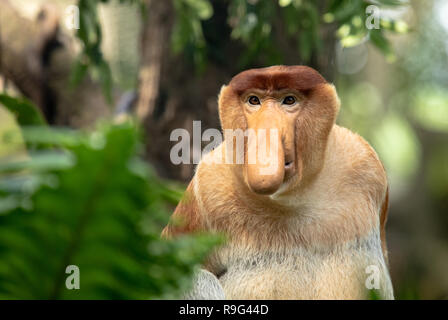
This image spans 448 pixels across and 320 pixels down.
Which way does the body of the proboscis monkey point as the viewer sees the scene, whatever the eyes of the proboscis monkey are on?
toward the camera
